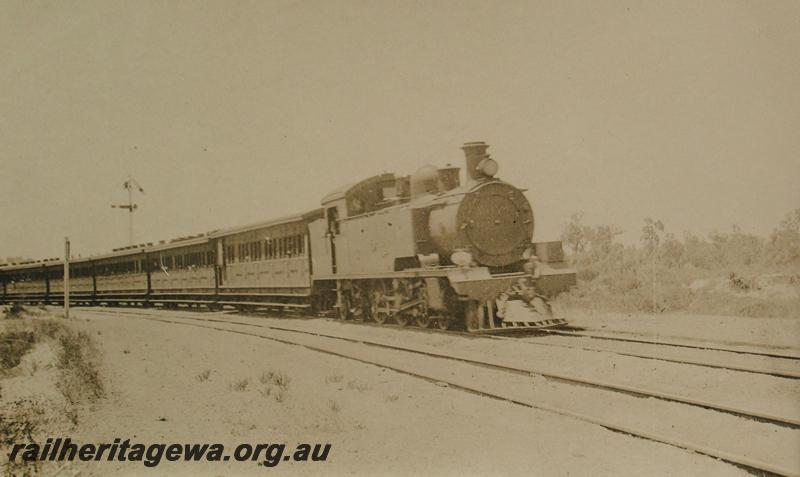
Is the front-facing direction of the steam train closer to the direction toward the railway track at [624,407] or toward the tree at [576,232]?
the railway track

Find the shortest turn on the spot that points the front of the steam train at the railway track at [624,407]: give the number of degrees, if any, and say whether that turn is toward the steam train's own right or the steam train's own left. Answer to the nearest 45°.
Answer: approximately 45° to the steam train's own right

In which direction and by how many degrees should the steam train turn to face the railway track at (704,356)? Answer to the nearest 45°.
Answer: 0° — it already faces it

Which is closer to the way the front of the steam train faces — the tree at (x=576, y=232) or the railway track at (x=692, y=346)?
the railway track

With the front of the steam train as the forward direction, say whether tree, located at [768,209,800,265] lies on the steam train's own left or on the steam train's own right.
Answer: on the steam train's own left

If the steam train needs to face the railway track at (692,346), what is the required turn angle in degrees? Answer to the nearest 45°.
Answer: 0° — it already faces it

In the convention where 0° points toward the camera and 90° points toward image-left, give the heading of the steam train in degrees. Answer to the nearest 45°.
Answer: approximately 315°
